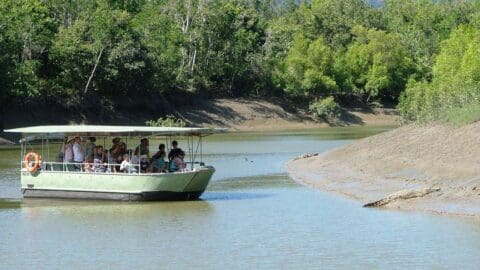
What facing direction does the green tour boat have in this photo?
to the viewer's right

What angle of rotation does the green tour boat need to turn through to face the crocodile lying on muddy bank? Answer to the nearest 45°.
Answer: approximately 45° to its right

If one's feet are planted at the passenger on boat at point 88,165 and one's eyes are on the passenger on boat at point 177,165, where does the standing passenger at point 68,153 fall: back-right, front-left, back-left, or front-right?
back-left
